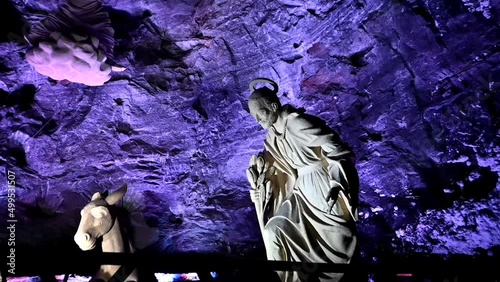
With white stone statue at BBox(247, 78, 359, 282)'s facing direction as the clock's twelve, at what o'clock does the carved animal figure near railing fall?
The carved animal figure near railing is roughly at 2 o'clock from the white stone statue.

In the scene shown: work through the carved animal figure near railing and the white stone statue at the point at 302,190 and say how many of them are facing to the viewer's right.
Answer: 0

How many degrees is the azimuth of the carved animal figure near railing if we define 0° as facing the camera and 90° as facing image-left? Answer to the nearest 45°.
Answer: approximately 45°

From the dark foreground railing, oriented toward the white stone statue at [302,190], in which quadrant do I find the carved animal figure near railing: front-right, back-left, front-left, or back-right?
front-left

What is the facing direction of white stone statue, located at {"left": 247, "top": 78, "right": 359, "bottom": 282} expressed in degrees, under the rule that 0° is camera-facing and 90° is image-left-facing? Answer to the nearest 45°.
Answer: approximately 45°

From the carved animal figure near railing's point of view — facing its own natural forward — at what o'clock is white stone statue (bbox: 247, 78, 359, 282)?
The white stone statue is roughly at 9 o'clock from the carved animal figure near railing.

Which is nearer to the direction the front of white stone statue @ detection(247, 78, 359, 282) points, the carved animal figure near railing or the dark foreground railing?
the dark foreground railing

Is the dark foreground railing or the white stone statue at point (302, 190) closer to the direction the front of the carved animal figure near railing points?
the dark foreground railing
